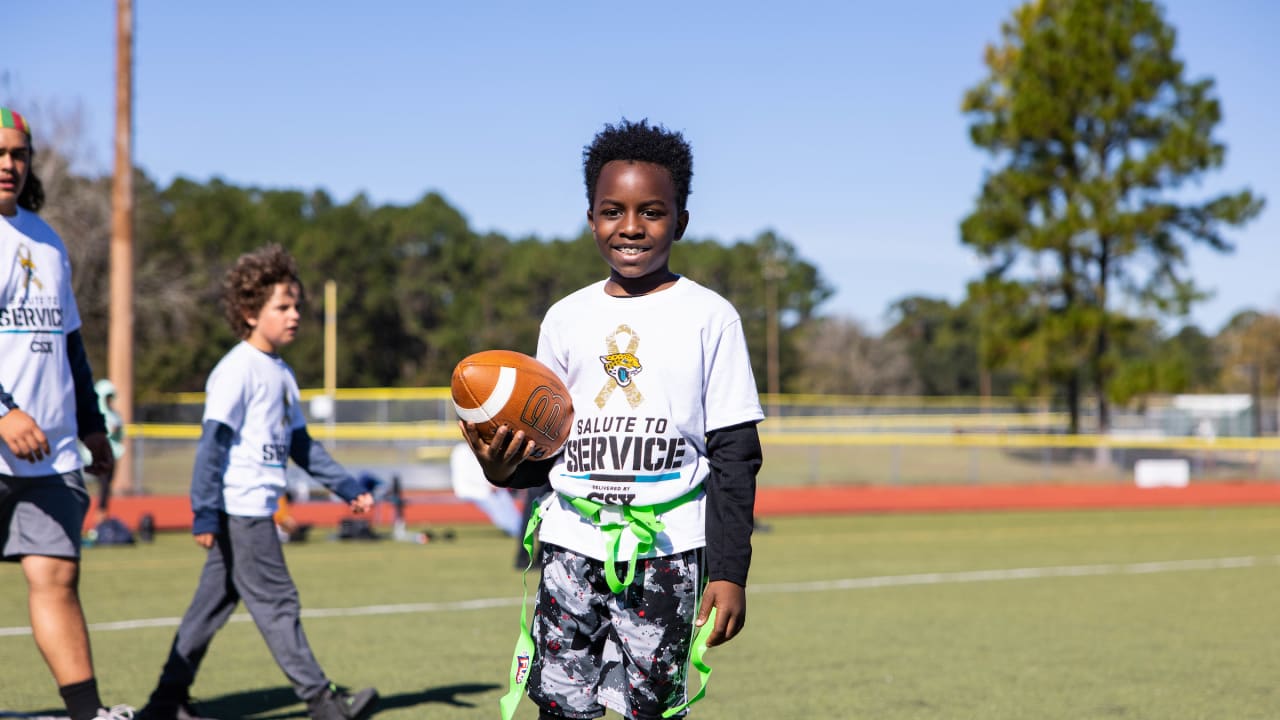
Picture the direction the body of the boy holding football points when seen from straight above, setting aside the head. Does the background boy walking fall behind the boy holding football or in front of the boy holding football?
behind

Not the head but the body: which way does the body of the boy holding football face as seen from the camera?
toward the camera

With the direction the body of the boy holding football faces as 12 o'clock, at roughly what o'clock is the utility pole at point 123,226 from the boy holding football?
The utility pole is roughly at 5 o'clock from the boy holding football.

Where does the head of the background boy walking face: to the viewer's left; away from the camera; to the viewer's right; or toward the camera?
to the viewer's right
